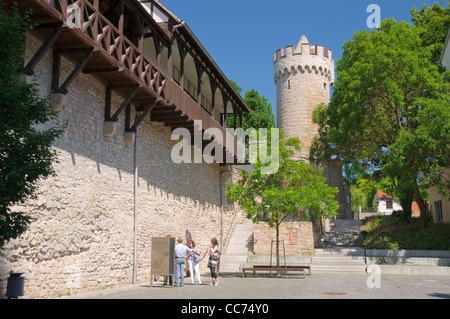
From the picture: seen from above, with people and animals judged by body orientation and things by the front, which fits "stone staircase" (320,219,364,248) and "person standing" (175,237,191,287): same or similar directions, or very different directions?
very different directions

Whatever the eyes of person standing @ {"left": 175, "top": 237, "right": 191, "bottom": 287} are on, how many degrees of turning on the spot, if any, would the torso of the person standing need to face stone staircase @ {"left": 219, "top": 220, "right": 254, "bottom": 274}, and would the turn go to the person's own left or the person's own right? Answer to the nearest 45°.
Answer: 0° — they already face it

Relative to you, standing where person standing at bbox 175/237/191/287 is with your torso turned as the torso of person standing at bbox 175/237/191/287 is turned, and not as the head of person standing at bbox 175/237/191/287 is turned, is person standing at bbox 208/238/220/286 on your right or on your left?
on your right

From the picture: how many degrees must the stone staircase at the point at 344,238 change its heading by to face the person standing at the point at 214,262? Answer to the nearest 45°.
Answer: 0° — it already faces them

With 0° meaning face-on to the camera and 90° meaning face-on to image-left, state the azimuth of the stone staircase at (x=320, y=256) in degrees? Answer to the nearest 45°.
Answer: approximately 0°
